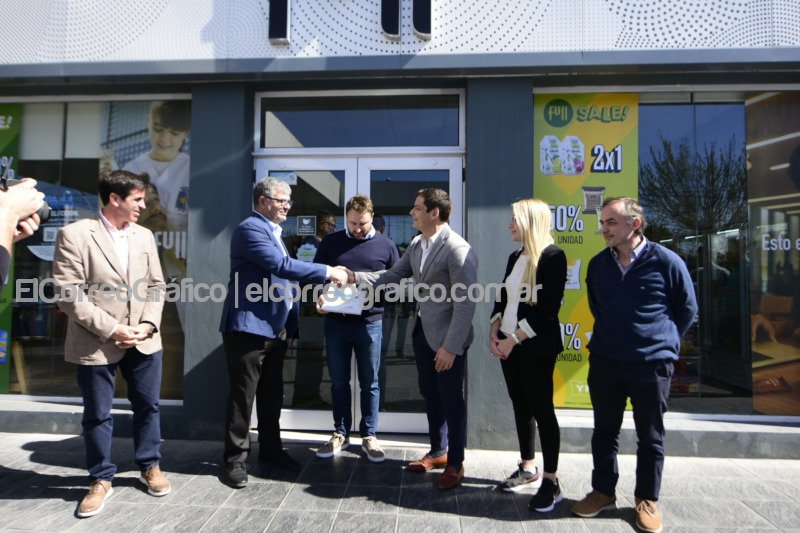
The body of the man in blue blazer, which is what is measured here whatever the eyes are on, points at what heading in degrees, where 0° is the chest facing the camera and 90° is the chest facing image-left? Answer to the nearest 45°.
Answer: approximately 315°

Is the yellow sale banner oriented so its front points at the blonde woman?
yes

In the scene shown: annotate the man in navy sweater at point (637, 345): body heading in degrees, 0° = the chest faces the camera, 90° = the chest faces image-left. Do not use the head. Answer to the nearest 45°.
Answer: approximately 45°

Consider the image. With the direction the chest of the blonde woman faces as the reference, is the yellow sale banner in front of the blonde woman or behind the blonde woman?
behind

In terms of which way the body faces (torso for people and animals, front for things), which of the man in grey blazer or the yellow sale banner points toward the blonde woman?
the yellow sale banner

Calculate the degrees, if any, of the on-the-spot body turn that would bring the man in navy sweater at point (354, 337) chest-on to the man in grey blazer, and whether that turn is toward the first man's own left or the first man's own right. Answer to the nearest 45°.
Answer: approximately 45° to the first man's own left

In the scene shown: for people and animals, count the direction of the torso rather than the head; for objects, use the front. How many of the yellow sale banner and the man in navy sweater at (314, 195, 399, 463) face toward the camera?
2

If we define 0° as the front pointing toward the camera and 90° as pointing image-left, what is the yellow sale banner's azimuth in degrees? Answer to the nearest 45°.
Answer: approximately 0°

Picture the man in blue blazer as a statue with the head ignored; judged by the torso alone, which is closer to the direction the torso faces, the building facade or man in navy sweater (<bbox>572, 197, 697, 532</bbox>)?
the man in navy sweater

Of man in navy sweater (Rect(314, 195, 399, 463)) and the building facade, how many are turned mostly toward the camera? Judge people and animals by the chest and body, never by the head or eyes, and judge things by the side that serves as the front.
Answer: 2

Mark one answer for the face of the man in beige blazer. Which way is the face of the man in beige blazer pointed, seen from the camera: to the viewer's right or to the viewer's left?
to the viewer's right
